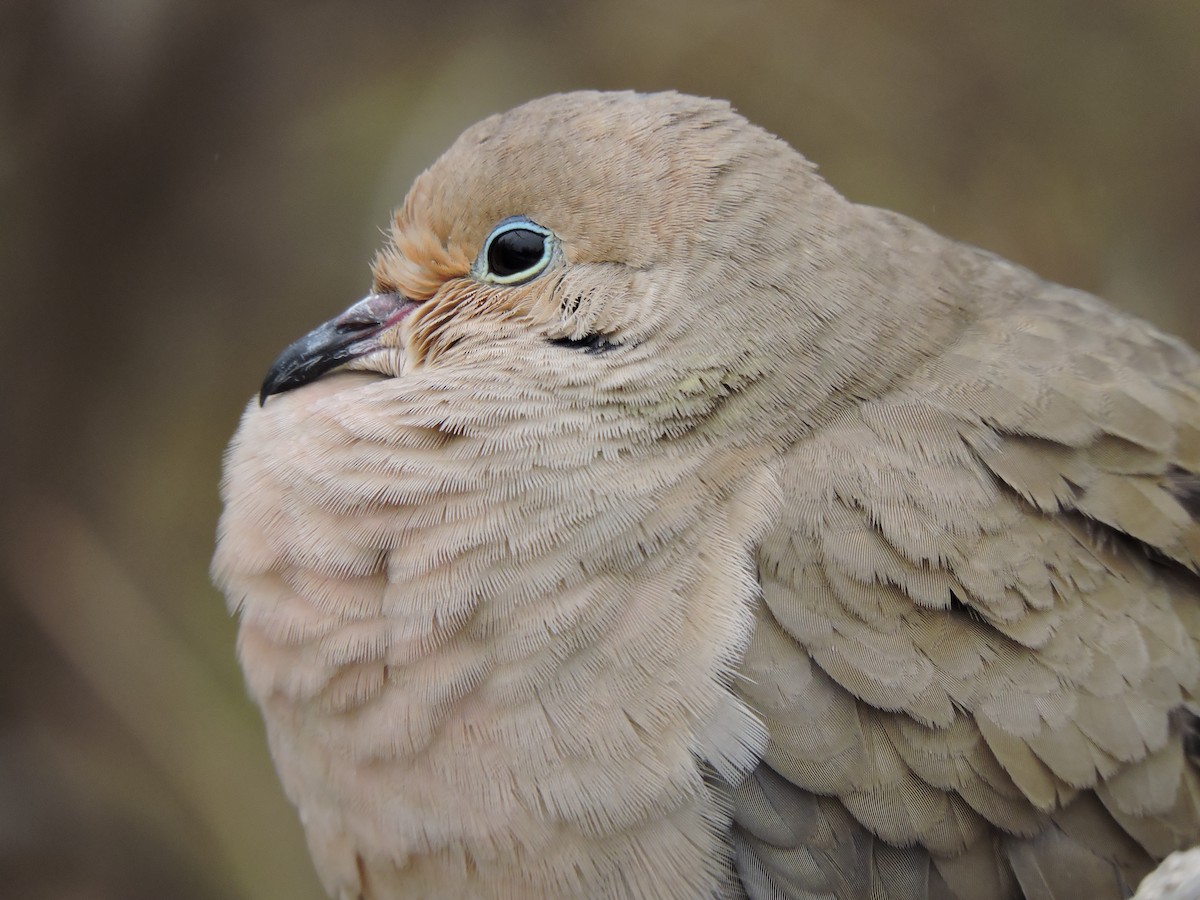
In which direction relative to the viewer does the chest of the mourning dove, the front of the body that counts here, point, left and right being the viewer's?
facing to the left of the viewer
